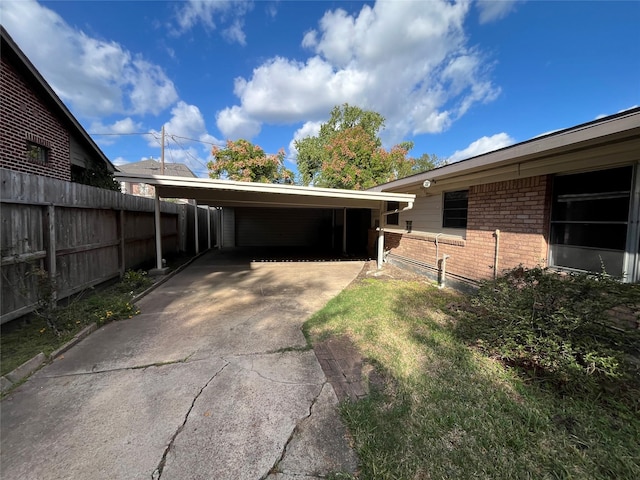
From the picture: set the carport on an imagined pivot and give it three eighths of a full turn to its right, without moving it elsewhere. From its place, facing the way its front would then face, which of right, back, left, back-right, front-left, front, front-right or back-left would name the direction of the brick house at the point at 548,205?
back

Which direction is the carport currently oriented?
toward the camera

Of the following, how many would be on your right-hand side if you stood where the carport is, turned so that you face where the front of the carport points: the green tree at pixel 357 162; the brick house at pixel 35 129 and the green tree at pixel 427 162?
1

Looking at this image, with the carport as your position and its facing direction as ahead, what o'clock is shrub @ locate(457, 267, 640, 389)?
The shrub is roughly at 11 o'clock from the carport.

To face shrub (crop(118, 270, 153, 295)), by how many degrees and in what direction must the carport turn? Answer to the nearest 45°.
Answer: approximately 45° to its right

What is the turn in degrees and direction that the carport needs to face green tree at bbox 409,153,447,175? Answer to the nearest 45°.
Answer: approximately 135° to its left
